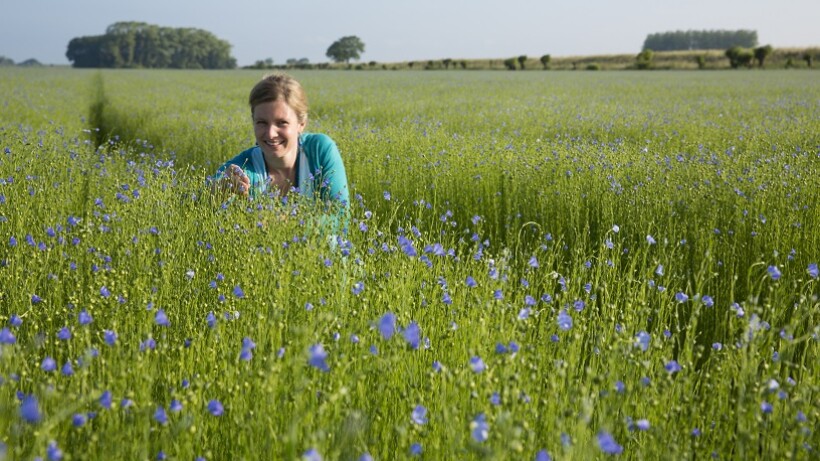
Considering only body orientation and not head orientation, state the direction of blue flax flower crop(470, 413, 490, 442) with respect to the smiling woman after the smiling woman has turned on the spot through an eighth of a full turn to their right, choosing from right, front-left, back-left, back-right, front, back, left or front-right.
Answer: front-left

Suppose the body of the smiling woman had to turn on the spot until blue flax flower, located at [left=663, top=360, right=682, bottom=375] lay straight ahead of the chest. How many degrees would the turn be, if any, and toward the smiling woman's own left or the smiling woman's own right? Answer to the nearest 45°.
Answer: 0° — they already face it

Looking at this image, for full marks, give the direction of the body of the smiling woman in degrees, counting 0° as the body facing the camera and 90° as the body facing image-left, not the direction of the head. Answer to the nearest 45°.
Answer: approximately 0°
